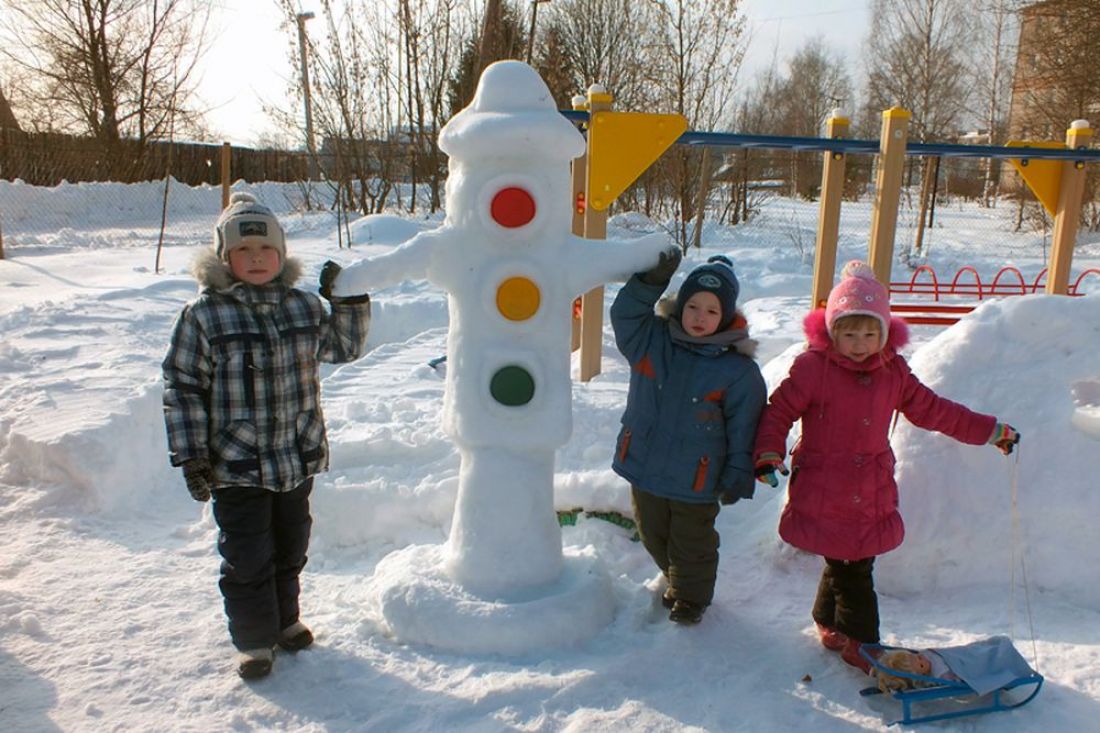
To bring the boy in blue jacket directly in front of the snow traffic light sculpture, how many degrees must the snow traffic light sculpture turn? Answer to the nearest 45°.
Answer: approximately 90° to its left

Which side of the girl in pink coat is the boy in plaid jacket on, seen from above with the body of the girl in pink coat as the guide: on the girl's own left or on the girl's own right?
on the girl's own right

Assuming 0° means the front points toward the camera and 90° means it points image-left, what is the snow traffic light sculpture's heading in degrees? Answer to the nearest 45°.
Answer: approximately 0°

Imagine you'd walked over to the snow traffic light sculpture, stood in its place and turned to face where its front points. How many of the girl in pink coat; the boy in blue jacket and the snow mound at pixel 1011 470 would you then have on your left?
3

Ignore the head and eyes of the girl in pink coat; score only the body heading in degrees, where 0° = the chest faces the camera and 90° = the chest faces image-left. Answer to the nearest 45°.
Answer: approximately 0°

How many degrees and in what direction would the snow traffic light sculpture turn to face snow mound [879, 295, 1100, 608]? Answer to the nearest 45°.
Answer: approximately 90° to its left

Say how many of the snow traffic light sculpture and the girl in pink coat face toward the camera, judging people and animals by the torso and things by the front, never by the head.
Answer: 2

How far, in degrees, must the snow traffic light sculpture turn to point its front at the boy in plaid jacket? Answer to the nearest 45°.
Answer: approximately 90° to its right

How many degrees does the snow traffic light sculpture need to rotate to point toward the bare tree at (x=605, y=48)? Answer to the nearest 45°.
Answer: approximately 180°
